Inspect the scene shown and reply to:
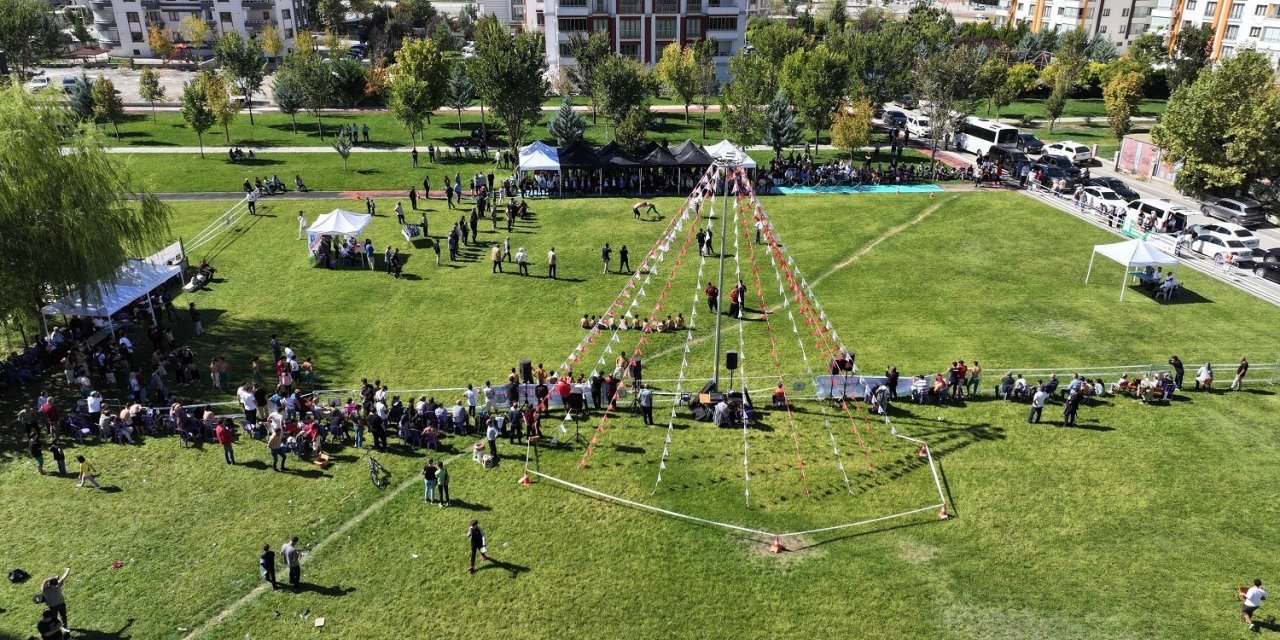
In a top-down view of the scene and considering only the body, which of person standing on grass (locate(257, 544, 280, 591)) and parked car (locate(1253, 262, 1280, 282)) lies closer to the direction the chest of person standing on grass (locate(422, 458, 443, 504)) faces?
the parked car

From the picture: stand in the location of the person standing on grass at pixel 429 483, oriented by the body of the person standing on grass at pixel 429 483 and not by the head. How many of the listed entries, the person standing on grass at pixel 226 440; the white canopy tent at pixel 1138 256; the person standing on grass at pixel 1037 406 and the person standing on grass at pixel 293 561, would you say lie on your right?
2

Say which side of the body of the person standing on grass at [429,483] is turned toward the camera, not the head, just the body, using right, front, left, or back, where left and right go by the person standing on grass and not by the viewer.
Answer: back

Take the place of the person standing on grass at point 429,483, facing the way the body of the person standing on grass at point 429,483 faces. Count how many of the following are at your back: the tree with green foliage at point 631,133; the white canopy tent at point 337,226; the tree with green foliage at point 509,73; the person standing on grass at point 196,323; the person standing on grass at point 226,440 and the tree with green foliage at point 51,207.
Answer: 0

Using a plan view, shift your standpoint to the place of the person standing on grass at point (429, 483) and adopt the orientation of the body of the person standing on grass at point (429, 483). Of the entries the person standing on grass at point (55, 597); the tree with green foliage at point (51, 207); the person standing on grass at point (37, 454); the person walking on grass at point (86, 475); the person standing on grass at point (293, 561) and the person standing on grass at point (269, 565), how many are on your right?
0

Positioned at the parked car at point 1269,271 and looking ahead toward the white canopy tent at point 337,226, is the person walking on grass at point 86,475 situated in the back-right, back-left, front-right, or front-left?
front-left

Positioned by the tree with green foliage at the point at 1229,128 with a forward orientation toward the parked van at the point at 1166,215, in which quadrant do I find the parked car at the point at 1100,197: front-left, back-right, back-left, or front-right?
front-right

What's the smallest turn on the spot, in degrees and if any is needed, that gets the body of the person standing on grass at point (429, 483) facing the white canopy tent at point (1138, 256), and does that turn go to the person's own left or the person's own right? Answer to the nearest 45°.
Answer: approximately 90° to the person's own right

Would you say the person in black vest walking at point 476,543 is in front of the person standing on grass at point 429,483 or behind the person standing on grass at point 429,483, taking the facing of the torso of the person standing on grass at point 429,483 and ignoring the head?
behind

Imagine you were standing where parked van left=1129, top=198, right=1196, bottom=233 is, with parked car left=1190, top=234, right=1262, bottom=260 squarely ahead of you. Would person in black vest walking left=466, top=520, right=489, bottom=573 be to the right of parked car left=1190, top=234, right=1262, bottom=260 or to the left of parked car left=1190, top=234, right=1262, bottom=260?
right

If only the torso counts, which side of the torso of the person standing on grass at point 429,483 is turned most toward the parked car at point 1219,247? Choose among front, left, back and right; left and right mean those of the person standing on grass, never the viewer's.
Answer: right

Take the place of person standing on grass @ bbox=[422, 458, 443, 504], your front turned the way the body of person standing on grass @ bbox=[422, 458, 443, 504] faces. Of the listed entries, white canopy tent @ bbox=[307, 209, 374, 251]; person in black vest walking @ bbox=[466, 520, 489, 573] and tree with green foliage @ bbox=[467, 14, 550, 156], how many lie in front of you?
2

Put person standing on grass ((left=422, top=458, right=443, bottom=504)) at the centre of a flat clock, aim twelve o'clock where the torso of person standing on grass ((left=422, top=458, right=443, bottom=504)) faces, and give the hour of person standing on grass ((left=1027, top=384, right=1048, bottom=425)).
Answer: person standing on grass ((left=1027, top=384, right=1048, bottom=425)) is roughly at 3 o'clock from person standing on grass ((left=422, top=458, right=443, bottom=504)).

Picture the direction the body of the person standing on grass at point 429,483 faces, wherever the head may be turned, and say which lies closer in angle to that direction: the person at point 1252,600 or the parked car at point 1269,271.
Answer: the parked car

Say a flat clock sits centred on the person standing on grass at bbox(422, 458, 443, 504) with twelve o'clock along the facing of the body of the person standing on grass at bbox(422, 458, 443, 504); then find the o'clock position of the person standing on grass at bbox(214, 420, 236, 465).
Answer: the person standing on grass at bbox(214, 420, 236, 465) is roughly at 10 o'clock from the person standing on grass at bbox(422, 458, 443, 504).

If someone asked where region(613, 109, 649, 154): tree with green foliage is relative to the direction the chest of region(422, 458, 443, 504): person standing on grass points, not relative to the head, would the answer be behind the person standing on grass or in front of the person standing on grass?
in front

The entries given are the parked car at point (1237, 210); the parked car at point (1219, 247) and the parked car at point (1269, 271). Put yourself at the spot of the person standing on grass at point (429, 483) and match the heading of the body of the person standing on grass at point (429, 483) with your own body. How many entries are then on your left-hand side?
0

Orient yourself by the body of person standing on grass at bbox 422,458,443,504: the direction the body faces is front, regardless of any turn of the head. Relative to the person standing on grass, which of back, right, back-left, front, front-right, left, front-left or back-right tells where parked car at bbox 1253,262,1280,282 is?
right

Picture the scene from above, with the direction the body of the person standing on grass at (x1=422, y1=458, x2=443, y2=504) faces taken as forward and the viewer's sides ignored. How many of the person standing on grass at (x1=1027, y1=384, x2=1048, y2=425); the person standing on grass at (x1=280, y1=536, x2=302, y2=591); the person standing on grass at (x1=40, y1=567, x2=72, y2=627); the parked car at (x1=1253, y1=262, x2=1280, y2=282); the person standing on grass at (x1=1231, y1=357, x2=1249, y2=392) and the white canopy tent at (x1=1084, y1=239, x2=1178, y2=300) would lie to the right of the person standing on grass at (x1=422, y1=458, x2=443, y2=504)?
4

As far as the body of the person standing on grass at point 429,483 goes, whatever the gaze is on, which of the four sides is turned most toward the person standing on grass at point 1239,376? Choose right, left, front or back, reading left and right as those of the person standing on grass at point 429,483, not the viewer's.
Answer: right

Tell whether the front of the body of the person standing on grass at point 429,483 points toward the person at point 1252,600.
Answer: no
